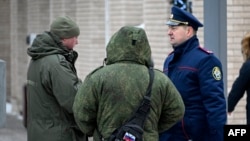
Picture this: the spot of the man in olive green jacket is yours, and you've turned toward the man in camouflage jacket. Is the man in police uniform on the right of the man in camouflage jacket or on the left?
left

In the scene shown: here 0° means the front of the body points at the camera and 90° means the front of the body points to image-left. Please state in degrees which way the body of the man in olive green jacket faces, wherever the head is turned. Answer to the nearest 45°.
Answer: approximately 225°

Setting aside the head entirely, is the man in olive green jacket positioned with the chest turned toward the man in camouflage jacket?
no

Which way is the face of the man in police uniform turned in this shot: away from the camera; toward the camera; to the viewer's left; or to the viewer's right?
to the viewer's left

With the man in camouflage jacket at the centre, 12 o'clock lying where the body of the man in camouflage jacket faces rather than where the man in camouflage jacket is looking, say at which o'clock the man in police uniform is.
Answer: The man in police uniform is roughly at 1 o'clock from the man in camouflage jacket.

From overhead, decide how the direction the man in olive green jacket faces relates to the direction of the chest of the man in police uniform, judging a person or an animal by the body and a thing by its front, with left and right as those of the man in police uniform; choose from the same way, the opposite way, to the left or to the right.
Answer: the opposite way

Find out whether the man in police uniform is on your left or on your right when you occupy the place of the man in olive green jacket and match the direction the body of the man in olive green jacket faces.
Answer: on your right

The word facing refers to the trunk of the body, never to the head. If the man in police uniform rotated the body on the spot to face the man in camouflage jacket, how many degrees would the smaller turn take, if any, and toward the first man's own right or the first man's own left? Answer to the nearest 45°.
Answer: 0° — they already face them

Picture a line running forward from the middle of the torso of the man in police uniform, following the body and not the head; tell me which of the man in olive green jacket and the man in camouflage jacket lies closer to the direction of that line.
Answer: the man in camouflage jacket

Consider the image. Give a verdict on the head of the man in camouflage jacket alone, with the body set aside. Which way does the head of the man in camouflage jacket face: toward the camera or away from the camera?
away from the camera

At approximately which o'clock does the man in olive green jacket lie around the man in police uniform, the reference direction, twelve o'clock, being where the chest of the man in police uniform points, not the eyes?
The man in olive green jacket is roughly at 2 o'clock from the man in police uniform.

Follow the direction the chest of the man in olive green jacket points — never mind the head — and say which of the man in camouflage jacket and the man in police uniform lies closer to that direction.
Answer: the man in police uniform

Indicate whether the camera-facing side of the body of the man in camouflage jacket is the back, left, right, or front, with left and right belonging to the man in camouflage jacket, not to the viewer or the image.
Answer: back

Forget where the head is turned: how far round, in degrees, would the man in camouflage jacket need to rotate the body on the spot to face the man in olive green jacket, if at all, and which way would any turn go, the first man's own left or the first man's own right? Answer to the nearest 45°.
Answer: approximately 45° to the first man's own left

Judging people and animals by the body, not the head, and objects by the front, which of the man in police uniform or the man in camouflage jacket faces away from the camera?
the man in camouflage jacket
